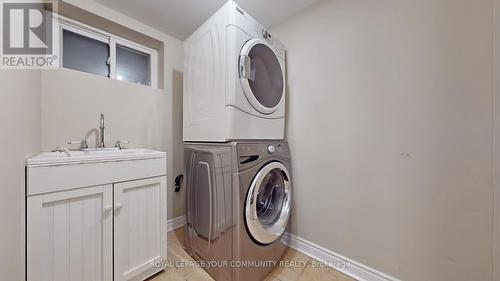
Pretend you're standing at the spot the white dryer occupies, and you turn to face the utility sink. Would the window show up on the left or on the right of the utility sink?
right

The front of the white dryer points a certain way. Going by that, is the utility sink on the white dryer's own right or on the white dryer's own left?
on the white dryer's own right

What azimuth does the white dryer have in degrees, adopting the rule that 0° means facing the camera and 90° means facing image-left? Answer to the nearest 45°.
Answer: approximately 315°

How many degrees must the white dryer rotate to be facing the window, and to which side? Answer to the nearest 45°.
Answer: approximately 135° to its right
